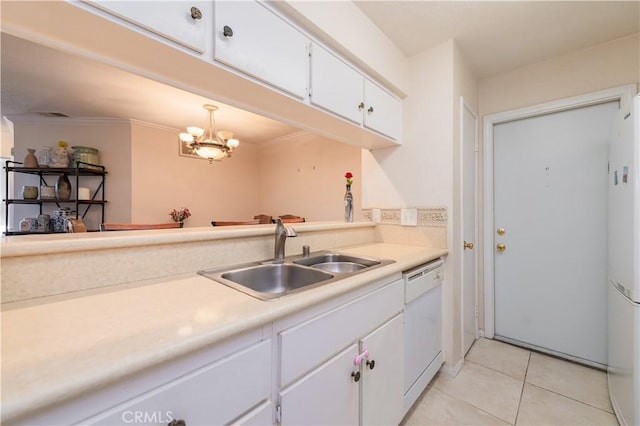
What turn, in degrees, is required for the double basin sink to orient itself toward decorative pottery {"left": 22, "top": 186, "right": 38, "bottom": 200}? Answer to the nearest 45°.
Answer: approximately 180°

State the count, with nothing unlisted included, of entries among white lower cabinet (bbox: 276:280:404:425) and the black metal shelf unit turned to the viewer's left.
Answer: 0

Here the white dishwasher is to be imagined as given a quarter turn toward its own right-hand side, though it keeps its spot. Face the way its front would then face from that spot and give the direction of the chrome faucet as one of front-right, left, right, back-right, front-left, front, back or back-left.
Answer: front

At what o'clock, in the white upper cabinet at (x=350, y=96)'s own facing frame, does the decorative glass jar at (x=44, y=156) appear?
The decorative glass jar is roughly at 5 o'clock from the white upper cabinet.

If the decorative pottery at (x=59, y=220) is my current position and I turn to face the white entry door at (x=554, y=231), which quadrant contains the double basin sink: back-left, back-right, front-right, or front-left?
front-right

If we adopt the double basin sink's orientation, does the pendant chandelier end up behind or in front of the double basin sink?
behind

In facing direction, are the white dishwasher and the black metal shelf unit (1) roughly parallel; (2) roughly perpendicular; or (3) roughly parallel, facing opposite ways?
roughly parallel

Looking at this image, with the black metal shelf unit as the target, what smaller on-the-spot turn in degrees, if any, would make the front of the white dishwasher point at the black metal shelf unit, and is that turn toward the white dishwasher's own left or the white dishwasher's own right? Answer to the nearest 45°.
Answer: approximately 135° to the white dishwasher's own right

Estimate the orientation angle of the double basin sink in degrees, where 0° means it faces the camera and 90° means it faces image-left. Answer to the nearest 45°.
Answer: approximately 315°

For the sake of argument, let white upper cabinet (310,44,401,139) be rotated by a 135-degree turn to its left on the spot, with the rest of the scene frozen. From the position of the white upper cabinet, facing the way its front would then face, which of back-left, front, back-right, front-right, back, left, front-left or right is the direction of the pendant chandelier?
front-left

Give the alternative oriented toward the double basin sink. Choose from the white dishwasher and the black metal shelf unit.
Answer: the black metal shelf unit

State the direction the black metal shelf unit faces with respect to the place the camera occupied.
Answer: facing the viewer

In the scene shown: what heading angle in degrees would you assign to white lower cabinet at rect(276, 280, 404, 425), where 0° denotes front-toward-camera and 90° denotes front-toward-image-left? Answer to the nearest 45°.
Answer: approximately 315°

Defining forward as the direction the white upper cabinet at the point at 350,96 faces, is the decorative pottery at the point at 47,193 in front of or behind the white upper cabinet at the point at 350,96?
behind

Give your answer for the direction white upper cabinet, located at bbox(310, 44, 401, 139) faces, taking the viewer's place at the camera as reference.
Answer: facing the viewer and to the right of the viewer
